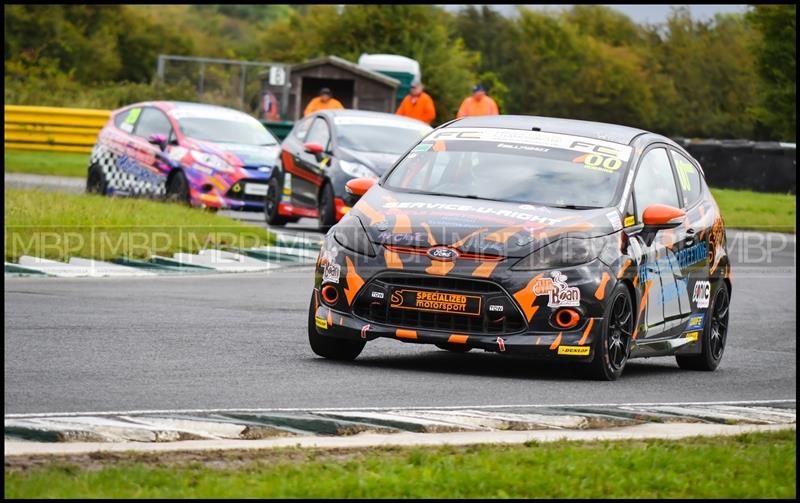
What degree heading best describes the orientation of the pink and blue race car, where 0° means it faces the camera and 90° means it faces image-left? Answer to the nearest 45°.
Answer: approximately 315°

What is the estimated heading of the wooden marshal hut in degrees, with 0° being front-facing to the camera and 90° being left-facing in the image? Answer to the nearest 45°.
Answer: approximately 0°

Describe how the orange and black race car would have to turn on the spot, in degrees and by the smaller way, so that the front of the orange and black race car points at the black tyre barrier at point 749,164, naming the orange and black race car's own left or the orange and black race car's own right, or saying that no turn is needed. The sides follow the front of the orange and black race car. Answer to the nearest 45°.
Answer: approximately 135° to the orange and black race car's own right

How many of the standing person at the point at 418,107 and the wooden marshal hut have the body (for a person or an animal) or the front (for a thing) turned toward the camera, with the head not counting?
2

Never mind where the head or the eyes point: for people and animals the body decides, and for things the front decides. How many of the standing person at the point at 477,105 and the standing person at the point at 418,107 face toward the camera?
2

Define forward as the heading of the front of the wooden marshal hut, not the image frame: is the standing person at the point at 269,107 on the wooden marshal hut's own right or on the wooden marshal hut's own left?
on the wooden marshal hut's own right

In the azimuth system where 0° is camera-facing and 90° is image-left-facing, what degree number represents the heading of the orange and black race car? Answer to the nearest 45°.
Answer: approximately 45°

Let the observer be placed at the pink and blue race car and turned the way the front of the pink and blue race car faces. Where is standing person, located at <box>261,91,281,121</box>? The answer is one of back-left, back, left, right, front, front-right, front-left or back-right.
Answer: back-left

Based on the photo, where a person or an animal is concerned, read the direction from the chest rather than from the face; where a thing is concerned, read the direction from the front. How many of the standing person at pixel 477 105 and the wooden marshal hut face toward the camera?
2

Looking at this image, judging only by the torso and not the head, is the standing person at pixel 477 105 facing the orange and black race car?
yes
